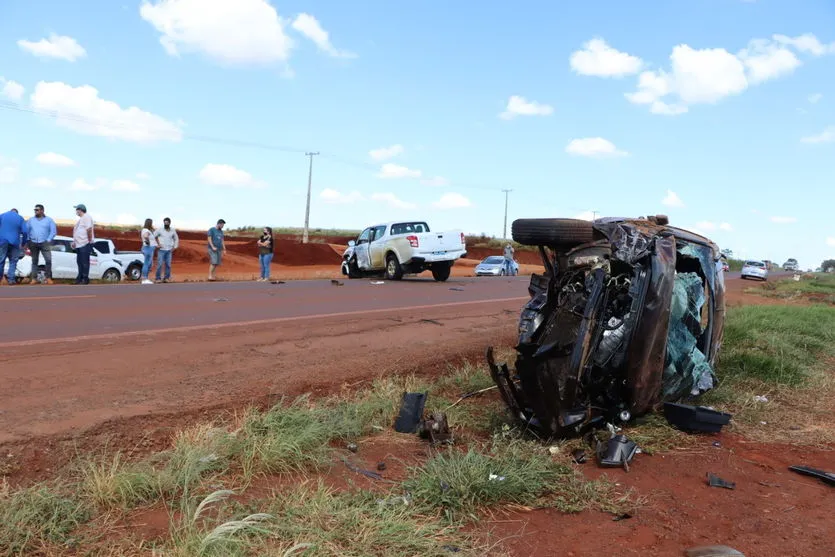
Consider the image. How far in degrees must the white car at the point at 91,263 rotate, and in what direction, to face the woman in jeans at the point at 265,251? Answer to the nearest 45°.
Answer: approximately 45° to its right

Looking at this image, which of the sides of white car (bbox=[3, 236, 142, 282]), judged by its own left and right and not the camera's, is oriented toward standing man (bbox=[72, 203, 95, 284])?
right

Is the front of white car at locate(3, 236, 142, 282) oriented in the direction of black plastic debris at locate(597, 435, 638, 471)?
no

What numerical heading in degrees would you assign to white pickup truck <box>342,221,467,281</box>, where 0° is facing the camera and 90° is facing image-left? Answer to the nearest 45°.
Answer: approximately 135°

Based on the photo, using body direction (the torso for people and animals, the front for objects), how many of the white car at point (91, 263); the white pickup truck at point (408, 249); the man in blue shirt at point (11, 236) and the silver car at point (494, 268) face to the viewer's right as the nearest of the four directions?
1

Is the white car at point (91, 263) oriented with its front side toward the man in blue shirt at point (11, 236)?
no

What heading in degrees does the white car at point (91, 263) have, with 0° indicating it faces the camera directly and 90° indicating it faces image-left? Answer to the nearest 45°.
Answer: approximately 270°
